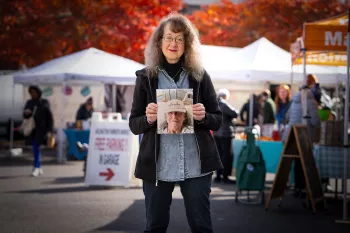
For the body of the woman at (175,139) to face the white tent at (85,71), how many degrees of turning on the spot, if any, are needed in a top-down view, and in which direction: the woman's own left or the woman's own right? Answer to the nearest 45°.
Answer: approximately 180°

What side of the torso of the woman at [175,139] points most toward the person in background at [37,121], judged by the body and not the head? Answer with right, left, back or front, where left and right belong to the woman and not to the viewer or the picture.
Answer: back

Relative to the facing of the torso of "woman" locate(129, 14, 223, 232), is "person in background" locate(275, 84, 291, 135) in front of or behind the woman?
behind

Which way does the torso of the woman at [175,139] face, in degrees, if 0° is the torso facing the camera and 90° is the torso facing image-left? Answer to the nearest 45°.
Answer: approximately 0°

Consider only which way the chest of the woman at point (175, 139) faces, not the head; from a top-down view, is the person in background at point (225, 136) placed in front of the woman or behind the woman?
behind

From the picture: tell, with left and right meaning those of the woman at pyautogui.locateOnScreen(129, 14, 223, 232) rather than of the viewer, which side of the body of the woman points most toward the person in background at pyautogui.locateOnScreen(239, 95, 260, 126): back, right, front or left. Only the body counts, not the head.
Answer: back

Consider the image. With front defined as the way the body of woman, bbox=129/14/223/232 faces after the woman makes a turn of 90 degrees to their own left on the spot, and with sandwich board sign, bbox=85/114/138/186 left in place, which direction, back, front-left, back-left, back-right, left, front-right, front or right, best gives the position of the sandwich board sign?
left

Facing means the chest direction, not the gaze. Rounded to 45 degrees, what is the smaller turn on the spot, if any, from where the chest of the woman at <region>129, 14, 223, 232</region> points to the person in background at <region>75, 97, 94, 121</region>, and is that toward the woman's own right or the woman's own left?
approximately 180°

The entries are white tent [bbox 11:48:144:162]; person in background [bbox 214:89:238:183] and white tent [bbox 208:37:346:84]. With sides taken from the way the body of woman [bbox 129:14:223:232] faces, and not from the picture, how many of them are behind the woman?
3
